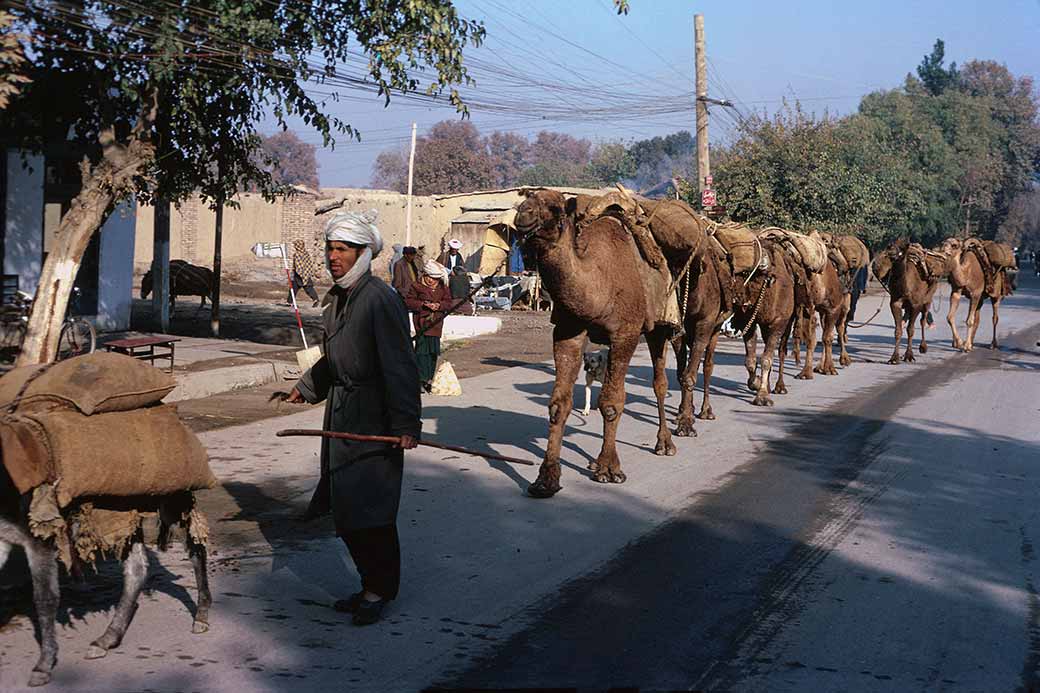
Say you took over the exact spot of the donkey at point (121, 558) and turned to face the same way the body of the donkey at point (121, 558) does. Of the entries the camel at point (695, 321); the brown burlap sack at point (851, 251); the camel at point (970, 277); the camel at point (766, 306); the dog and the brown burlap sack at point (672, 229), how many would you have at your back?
6

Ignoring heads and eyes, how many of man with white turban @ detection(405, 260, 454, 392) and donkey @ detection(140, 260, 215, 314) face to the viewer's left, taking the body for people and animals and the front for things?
1

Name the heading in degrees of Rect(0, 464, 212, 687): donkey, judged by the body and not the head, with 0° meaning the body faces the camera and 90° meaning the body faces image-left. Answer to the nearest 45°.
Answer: approximately 45°

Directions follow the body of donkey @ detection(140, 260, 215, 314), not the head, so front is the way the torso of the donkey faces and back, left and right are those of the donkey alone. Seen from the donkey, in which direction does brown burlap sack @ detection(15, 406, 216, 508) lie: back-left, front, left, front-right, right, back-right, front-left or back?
left

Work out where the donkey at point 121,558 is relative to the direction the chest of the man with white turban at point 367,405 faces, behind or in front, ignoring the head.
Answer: in front

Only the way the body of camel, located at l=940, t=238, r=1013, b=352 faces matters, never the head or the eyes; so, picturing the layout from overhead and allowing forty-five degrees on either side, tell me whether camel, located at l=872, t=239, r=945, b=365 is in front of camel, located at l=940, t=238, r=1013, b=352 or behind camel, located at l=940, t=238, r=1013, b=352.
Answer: in front

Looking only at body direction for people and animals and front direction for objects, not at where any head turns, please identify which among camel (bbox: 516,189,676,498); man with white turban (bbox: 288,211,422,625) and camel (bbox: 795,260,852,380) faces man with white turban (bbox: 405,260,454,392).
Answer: camel (bbox: 795,260,852,380)

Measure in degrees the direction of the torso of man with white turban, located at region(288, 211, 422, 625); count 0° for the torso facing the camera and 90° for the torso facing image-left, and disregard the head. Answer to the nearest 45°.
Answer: approximately 45°

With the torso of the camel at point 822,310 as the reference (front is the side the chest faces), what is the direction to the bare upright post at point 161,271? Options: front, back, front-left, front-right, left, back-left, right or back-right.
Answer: front-right

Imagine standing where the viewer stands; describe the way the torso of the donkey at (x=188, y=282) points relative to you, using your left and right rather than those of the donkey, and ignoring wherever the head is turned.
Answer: facing to the left of the viewer

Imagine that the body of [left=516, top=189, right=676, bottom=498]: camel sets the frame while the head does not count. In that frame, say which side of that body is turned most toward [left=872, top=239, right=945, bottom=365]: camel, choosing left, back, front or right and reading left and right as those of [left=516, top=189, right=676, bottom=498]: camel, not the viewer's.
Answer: back

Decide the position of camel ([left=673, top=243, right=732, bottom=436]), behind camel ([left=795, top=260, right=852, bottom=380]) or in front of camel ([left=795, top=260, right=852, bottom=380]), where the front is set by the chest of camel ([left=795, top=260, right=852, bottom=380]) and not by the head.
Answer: in front

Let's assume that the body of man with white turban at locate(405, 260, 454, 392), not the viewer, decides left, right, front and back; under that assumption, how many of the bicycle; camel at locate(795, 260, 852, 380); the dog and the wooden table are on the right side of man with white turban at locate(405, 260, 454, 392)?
2

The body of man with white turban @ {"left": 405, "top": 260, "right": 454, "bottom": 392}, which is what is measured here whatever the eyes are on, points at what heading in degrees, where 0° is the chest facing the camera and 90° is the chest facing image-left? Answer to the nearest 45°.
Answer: approximately 0°

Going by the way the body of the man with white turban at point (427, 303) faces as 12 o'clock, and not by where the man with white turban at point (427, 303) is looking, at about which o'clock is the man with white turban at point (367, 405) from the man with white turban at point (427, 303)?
the man with white turban at point (367, 405) is roughly at 12 o'clock from the man with white turban at point (427, 303).

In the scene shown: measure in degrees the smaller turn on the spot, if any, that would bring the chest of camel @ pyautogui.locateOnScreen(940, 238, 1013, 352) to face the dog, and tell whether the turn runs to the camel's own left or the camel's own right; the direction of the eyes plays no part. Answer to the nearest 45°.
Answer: approximately 45° to the camel's own left

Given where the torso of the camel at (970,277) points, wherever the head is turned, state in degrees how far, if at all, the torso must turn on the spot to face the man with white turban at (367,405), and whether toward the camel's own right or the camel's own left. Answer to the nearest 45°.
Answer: approximately 45° to the camel's own left
